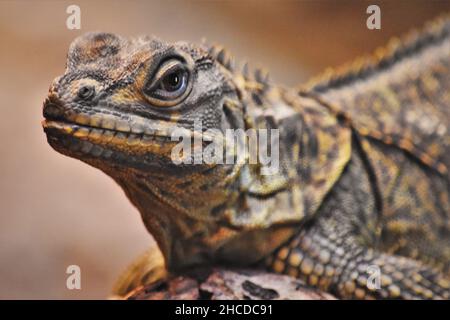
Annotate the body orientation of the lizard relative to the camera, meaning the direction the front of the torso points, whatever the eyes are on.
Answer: to the viewer's left
